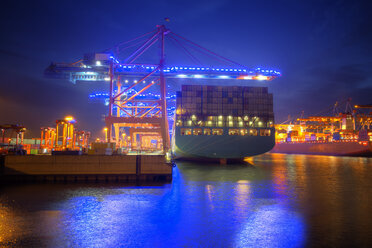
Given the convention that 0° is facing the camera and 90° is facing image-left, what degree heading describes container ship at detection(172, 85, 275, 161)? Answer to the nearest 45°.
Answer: approximately 180°

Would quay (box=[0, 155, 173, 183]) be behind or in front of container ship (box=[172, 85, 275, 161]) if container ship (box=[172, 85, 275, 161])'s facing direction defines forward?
behind
